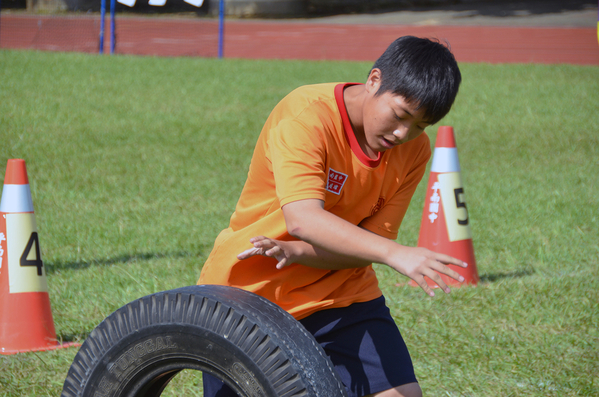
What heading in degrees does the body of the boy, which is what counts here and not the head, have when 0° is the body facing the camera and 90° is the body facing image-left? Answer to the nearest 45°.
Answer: approximately 315°

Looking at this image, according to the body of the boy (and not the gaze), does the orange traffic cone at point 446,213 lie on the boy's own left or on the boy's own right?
on the boy's own left

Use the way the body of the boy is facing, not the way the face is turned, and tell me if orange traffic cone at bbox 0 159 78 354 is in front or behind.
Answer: behind
